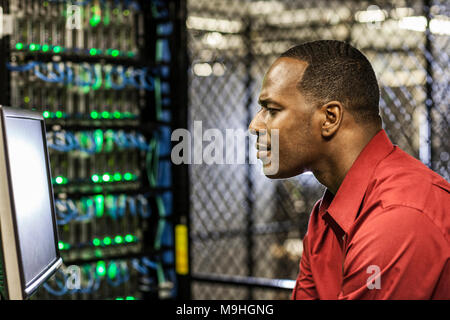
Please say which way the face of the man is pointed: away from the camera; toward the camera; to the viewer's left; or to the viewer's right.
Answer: to the viewer's left

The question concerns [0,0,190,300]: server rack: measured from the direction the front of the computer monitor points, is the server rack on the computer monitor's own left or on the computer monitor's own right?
on the computer monitor's own left

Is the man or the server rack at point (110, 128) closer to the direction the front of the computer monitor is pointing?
the man

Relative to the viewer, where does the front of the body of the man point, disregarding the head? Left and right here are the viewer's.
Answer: facing to the left of the viewer

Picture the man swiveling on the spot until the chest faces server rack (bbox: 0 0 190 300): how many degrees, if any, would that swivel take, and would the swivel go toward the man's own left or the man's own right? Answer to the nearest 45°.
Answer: approximately 45° to the man's own right

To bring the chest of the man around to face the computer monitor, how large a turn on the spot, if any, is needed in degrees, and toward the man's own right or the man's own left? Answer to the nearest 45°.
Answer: approximately 45° to the man's own left
